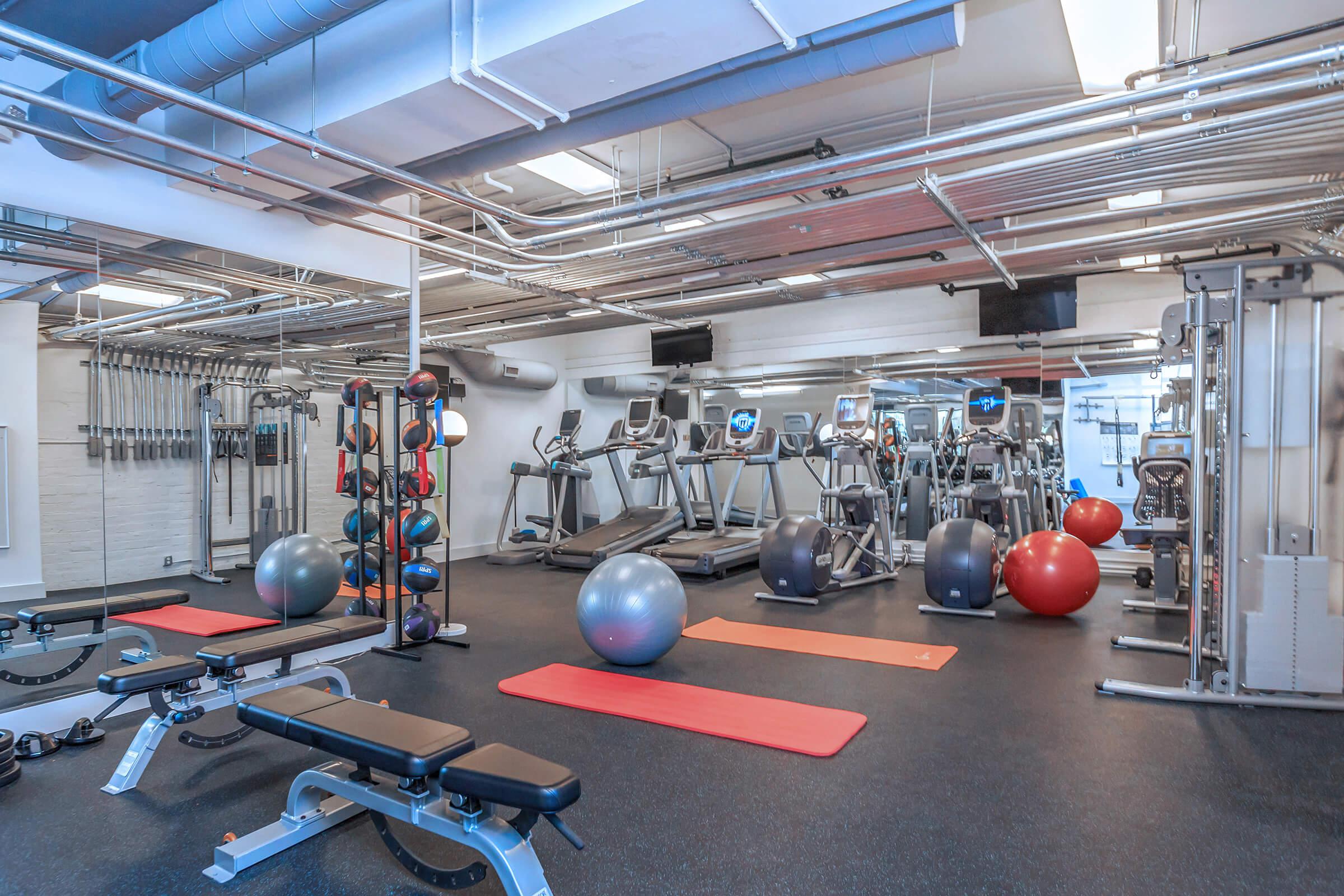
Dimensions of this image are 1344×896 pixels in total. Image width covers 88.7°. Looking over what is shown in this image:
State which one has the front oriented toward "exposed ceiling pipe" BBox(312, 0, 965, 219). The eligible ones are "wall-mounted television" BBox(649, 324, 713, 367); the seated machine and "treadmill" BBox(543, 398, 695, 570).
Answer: the wall-mounted television

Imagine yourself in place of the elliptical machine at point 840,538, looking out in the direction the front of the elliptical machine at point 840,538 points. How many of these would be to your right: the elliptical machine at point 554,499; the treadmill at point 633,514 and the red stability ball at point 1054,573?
1

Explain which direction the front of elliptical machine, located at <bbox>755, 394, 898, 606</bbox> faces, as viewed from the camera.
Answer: facing away from the viewer and to the right of the viewer

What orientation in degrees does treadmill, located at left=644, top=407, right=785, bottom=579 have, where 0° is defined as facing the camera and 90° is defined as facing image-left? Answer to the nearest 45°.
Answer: approximately 225°

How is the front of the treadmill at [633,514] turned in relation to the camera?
facing away from the viewer and to the right of the viewer

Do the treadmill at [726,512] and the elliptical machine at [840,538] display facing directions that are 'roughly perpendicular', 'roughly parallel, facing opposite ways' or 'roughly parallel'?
roughly parallel

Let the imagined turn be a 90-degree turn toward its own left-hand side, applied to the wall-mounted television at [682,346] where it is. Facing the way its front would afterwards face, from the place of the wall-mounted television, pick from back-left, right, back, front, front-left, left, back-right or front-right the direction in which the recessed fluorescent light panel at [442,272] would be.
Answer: back-right

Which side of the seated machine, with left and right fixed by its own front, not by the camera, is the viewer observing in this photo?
back

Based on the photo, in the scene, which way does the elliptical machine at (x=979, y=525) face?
away from the camera

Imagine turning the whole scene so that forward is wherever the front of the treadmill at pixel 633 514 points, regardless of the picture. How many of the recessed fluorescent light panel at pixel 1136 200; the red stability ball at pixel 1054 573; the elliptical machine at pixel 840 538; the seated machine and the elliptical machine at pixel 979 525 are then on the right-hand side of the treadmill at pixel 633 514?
5

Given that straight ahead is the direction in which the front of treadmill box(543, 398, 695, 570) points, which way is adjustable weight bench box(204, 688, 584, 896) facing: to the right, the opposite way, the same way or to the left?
to the right

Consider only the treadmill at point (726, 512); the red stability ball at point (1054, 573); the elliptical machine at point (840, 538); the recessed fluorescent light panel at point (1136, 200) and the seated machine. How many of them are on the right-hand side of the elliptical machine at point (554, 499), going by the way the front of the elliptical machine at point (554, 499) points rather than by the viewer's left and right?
5

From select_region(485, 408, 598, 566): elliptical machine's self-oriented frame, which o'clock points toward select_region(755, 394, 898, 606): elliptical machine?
select_region(755, 394, 898, 606): elliptical machine is roughly at 3 o'clock from select_region(485, 408, 598, 566): elliptical machine.

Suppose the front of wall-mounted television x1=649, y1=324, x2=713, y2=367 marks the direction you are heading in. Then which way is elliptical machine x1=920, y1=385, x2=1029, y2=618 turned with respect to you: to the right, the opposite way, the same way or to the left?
the opposite way

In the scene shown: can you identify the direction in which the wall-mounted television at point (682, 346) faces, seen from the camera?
facing the viewer

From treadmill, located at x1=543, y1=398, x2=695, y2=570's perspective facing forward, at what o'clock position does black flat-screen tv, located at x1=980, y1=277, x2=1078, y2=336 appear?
The black flat-screen tv is roughly at 2 o'clock from the treadmill.

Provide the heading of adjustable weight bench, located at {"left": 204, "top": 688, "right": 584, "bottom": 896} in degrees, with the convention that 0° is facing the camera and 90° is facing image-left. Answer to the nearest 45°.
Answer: approximately 315°

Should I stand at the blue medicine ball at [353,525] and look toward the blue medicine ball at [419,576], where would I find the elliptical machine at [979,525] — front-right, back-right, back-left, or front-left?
front-left

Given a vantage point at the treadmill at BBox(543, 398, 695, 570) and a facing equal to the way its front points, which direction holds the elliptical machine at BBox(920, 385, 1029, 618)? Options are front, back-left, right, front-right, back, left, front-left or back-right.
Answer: right
